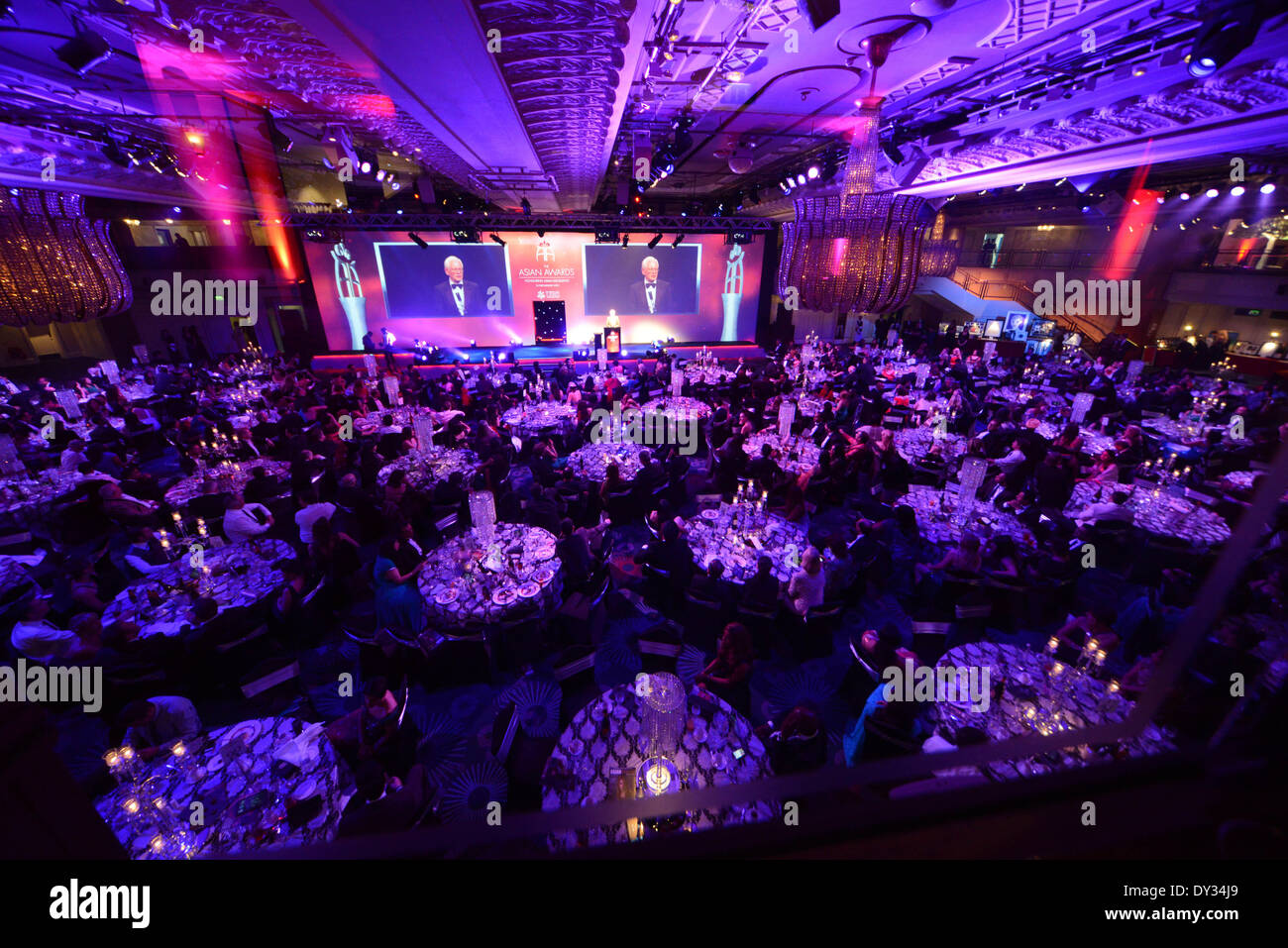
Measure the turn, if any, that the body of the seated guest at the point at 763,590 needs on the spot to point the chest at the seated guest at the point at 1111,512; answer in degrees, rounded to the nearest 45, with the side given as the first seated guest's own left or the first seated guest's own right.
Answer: approximately 45° to the first seated guest's own right

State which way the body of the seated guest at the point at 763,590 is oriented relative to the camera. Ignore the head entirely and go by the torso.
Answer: away from the camera

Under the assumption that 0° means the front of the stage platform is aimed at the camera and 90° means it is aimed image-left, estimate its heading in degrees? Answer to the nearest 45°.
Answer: approximately 0°

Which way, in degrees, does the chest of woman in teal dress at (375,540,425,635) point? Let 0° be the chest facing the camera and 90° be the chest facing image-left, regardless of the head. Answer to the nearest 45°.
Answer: approximately 270°

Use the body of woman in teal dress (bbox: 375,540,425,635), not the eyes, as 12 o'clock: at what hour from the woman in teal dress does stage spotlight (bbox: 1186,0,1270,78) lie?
The stage spotlight is roughly at 1 o'clock from the woman in teal dress.

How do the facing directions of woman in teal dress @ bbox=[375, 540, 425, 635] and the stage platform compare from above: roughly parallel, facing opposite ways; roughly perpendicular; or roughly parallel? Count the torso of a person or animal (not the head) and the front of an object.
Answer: roughly perpendicular

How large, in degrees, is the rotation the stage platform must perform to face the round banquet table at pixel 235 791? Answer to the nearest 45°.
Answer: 0° — it already faces it

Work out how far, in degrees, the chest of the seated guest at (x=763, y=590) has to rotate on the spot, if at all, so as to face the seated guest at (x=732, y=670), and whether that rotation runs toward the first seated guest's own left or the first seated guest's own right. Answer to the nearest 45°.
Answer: approximately 180°

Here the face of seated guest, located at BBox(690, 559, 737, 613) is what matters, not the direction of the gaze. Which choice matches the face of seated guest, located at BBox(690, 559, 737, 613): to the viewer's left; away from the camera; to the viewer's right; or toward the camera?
away from the camera
